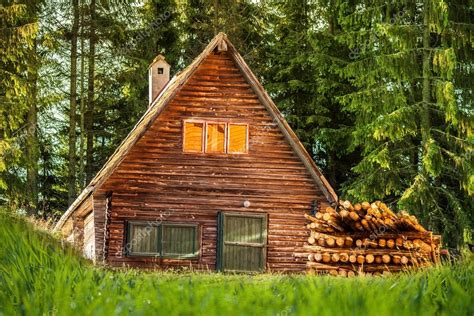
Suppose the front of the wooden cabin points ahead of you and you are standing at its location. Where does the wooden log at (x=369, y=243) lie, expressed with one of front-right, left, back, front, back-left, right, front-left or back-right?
front-left

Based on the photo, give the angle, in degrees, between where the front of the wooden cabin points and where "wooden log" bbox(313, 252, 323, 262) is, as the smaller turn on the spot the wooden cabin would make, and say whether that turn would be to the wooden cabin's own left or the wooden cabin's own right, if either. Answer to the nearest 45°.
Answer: approximately 45° to the wooden cabin's own left

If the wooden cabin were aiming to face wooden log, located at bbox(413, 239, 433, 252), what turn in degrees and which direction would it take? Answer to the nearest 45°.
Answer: approximately 45° to its left

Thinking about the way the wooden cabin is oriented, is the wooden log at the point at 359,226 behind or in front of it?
in front

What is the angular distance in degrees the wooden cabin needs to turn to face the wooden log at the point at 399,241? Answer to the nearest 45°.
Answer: approximately 45° to its left

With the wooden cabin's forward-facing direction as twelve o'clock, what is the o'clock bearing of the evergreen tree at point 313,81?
The evergreen tree is roughly at 7 o'clock from the wooden cabin.

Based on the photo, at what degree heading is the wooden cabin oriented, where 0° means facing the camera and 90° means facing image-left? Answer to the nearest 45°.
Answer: approximately 0°
